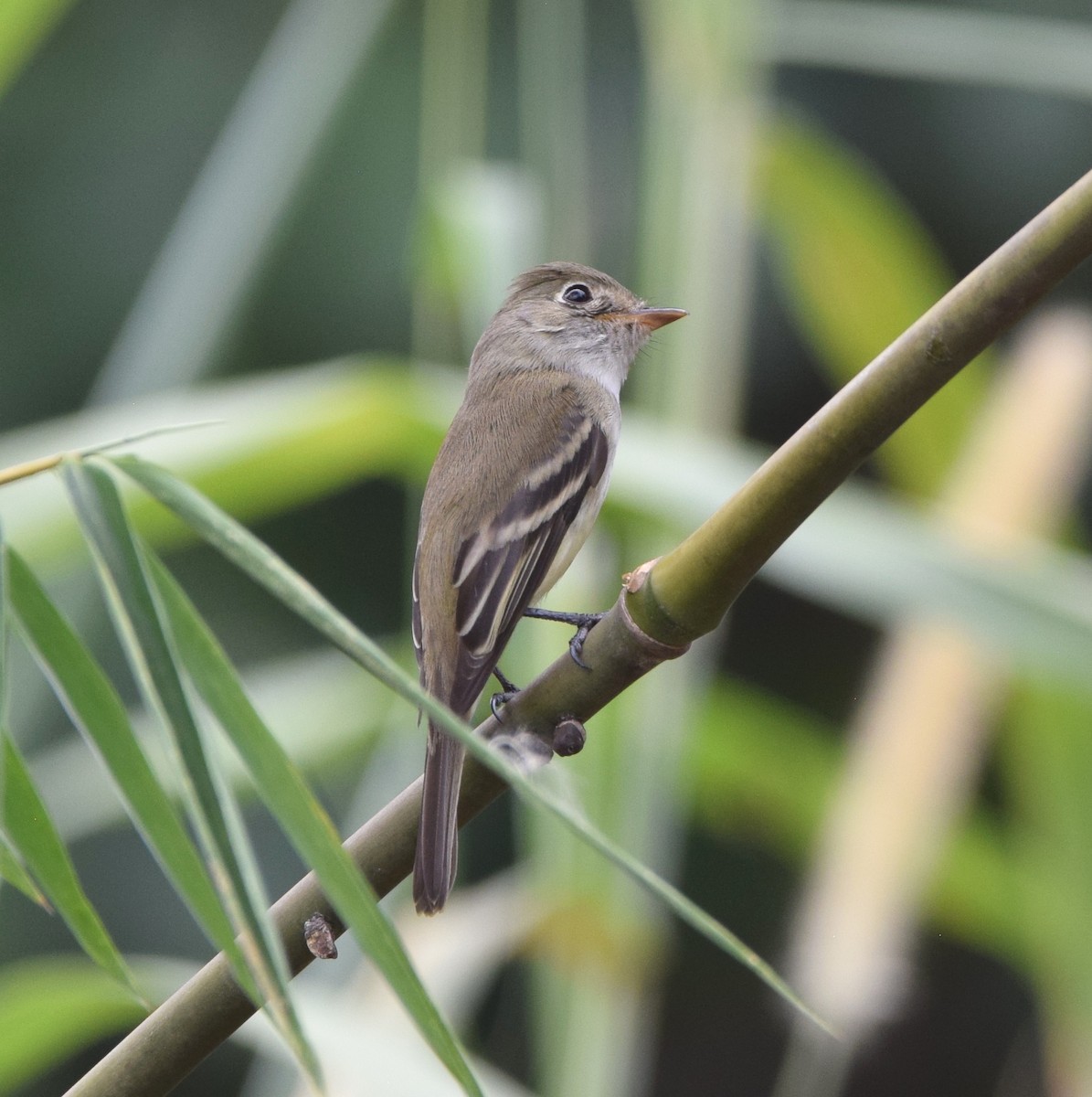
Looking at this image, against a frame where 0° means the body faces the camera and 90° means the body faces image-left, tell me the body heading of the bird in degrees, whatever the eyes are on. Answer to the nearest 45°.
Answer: approximately 225°

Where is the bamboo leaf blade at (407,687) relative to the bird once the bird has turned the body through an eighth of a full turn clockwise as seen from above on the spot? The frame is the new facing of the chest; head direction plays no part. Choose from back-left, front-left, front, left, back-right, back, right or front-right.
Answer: right

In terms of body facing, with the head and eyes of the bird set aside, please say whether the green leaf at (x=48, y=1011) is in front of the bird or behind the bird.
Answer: behind

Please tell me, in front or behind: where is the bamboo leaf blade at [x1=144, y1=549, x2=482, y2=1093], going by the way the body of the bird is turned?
behind

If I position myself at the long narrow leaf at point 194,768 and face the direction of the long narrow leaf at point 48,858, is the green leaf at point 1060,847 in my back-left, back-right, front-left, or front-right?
back-right
